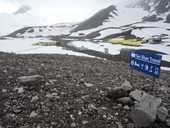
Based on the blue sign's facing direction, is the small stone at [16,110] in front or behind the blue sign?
in front

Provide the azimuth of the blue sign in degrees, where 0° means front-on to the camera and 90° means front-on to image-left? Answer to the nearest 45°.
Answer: approximately 45°
